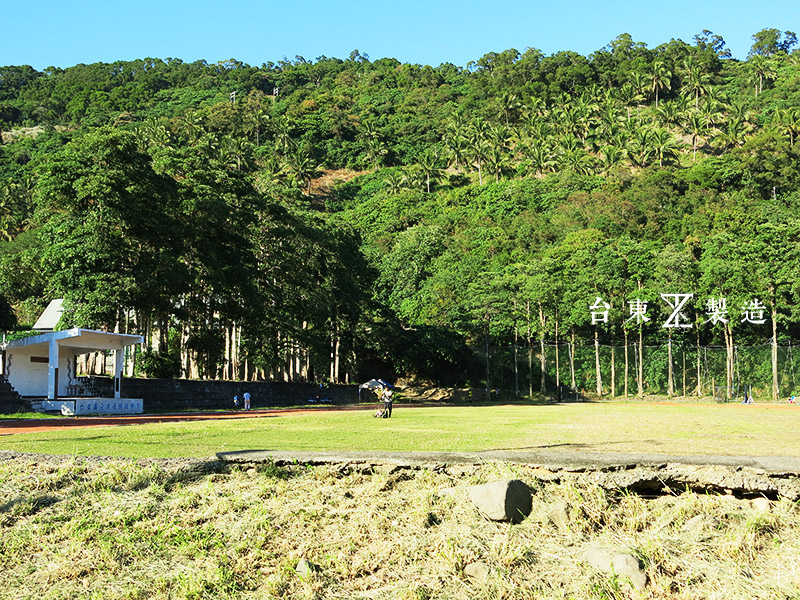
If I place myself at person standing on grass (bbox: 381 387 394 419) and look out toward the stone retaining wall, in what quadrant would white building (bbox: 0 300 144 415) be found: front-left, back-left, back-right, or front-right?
front-left

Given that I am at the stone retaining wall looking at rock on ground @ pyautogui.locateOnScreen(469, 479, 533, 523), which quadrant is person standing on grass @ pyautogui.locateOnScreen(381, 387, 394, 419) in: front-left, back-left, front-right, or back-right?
front-left

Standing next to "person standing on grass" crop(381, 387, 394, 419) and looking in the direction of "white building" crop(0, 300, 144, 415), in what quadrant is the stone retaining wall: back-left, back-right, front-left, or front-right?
front-right

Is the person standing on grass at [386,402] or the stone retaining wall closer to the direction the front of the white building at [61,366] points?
the person standing on grass

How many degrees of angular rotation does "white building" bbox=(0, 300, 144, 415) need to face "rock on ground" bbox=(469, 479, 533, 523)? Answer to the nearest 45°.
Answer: approximately 45° to its right

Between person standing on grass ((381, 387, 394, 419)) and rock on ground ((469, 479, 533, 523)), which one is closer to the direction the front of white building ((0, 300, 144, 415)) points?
the person standing on grass

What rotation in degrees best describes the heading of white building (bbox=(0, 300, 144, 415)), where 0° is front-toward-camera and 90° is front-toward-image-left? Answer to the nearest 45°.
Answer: approximately 315°

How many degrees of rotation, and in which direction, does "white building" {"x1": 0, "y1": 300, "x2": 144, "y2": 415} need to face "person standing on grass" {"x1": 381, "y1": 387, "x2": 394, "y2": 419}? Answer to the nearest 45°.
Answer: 0° — it already faces them

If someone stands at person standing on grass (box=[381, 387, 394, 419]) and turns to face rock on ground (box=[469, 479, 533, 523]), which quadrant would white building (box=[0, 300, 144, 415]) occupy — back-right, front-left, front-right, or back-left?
back-right

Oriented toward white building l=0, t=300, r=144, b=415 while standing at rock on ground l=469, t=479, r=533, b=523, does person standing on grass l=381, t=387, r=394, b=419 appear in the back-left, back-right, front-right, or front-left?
front-right

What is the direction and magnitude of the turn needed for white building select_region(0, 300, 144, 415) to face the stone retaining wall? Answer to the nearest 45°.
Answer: approximately 45° to its left
